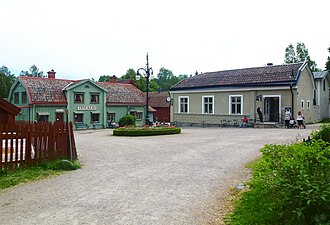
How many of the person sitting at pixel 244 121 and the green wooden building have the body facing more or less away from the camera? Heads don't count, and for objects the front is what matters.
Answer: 0

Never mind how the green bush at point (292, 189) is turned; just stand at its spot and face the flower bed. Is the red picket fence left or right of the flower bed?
left

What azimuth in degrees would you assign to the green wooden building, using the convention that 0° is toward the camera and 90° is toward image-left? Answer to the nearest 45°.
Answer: approximately 315°

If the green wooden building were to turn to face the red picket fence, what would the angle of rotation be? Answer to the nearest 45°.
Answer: approximately 45° to its right

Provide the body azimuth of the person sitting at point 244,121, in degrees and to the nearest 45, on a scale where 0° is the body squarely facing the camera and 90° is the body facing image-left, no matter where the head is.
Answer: approximately 45°
